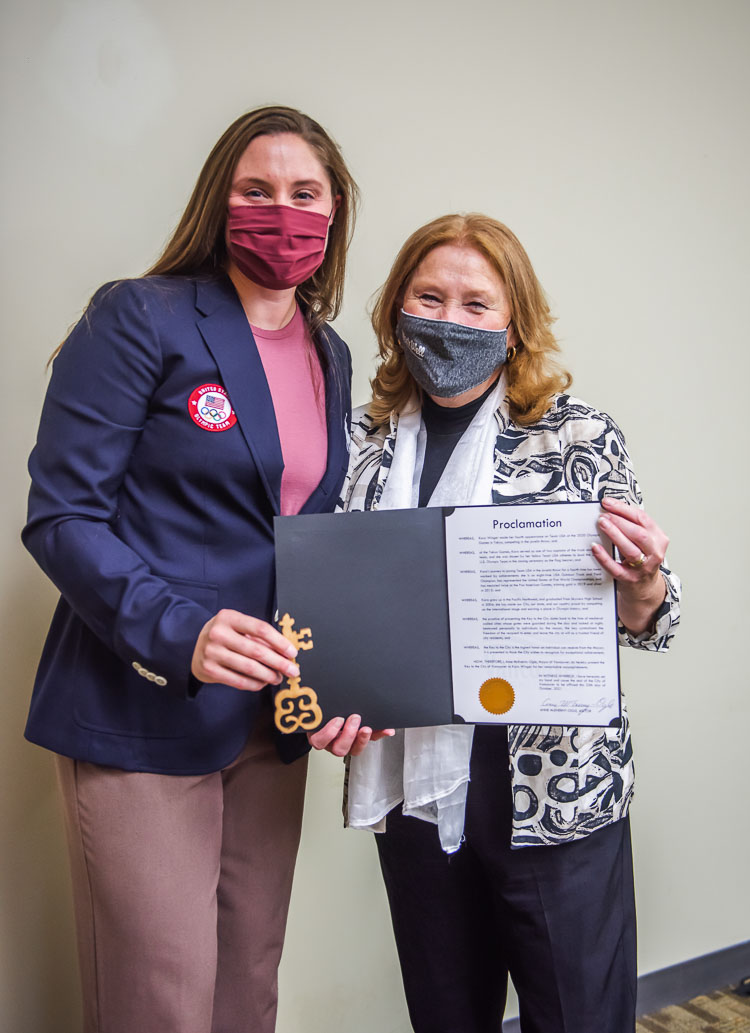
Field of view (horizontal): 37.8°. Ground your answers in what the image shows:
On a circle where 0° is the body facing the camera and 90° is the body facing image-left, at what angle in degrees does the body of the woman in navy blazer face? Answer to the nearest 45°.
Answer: approximately 315°
